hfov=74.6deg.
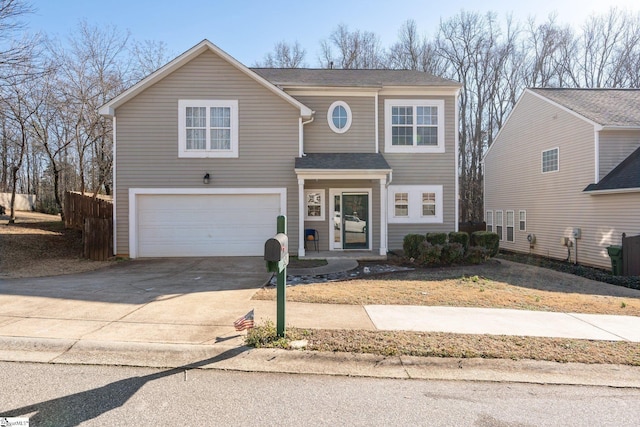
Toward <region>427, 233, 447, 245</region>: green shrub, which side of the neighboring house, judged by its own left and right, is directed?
right

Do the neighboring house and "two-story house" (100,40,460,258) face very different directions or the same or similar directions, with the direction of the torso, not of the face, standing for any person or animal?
same or similar directions

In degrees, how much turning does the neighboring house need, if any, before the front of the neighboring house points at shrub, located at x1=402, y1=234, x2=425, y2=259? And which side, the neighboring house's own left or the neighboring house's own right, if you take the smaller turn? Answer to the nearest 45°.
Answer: approximately 90° to the neighboring house's own right

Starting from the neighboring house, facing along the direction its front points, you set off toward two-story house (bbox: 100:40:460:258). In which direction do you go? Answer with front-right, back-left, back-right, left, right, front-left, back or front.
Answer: right

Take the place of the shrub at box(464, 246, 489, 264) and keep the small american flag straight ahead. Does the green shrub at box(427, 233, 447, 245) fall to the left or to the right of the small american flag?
right

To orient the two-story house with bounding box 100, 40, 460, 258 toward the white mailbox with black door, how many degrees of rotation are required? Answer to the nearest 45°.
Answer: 0° — it already faces it

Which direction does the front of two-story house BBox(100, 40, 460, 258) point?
toward the camera

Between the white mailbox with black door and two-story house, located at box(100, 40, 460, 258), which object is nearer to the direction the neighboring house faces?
the white mailbox with black door

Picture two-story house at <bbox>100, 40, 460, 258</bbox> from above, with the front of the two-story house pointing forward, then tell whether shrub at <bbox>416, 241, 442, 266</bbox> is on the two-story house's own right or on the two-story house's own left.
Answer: on the two-story house's own left

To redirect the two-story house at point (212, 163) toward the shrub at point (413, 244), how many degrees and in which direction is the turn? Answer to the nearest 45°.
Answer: approximately 90° to its left

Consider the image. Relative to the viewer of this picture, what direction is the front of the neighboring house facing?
facing the viewer and to the right of the viewer

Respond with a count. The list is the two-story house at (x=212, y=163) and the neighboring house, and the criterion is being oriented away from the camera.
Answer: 0

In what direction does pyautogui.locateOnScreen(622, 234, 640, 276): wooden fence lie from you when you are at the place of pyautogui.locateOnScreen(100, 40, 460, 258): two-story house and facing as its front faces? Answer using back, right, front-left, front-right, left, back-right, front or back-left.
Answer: left

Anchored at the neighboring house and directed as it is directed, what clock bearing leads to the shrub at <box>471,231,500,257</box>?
The shrub is roughly at 2 o'clock from the neighboring house.

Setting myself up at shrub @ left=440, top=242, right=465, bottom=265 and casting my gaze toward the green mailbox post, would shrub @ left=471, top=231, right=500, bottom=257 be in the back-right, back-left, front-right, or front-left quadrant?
back-left

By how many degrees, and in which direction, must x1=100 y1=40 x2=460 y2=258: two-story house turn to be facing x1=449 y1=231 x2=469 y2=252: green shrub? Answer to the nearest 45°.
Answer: approximately 90° to its left
